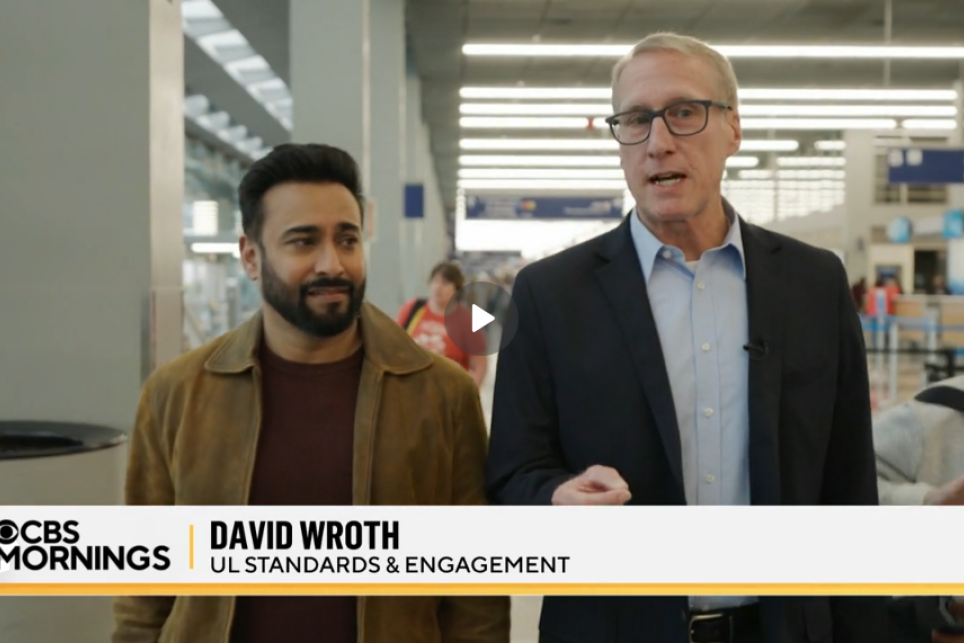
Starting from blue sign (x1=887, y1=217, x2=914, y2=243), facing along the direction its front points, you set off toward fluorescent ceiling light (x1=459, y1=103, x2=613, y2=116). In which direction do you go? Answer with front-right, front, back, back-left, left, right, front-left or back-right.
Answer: front-right

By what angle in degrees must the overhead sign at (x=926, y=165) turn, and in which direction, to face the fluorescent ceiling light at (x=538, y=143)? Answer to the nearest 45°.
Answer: approximately 135° to its right

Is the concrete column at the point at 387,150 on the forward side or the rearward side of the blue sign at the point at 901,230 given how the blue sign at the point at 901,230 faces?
on the forward side

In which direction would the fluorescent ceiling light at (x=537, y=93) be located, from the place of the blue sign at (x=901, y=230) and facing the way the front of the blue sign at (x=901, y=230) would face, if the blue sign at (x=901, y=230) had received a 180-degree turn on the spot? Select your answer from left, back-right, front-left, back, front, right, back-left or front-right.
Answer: back-left

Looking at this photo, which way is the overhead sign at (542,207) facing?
toward the camera

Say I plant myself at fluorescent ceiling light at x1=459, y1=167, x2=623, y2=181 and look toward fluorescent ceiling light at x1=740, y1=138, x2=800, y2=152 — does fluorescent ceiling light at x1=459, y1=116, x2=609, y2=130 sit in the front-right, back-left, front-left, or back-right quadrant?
front-right

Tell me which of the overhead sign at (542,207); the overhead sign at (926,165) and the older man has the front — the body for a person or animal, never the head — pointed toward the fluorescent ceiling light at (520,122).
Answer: the overhead sign at (542,207)

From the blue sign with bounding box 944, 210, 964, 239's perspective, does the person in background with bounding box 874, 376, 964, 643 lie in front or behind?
in front

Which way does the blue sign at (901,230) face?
toward the camera

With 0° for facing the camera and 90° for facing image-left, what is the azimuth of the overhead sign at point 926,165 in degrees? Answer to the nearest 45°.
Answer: approximately 0°

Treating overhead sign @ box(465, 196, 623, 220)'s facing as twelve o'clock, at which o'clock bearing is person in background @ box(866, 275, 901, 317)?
The person in background is roughly at 11 o'clock from the overhead sign.
